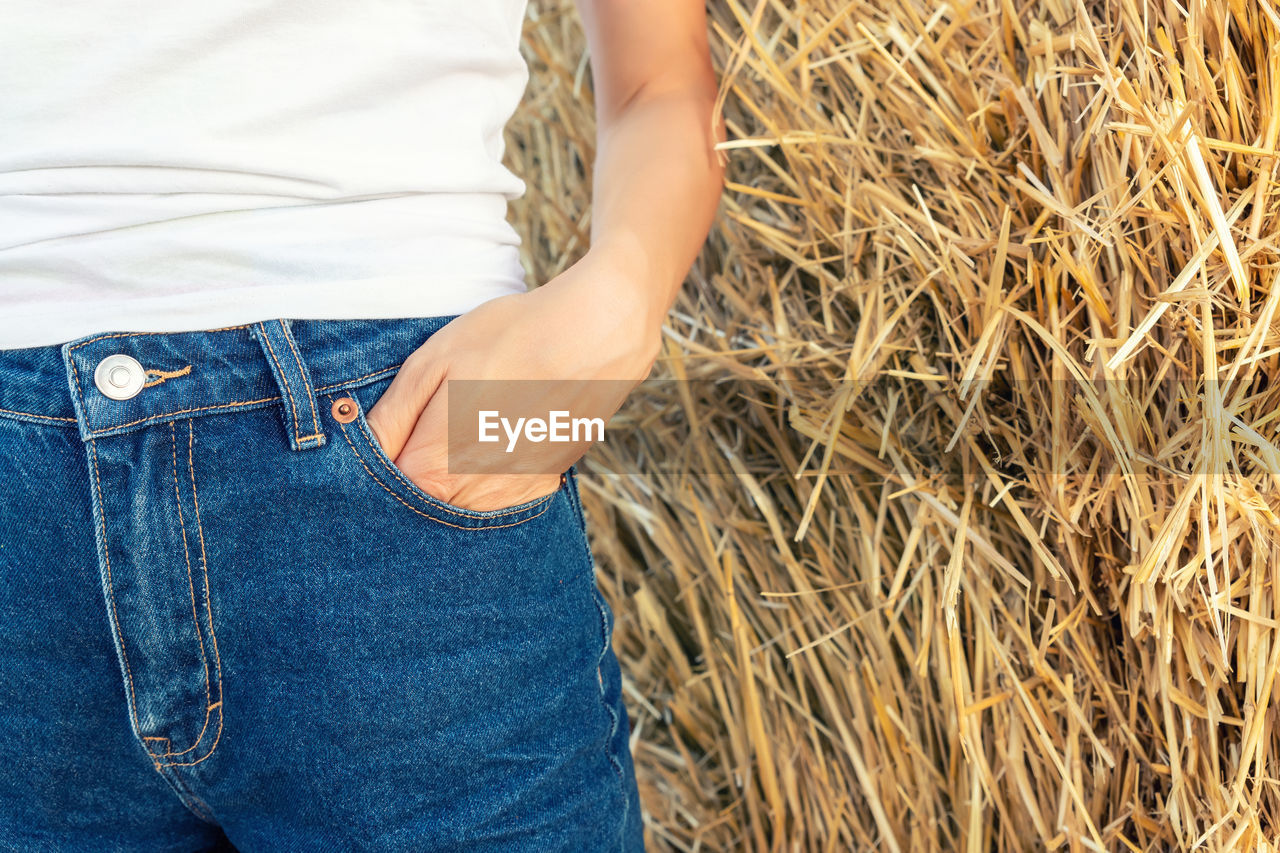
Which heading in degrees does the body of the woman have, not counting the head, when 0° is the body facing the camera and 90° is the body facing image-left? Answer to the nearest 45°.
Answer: approximately 0°
